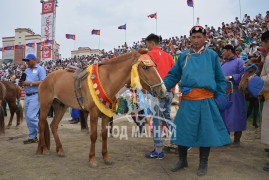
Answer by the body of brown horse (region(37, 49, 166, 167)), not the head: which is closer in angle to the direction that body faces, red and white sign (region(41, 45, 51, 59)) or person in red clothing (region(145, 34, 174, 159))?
the person in red clothing

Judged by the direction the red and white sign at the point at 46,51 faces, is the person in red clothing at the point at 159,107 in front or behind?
in front

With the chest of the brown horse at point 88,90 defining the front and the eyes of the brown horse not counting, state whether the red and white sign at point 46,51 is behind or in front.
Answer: behind

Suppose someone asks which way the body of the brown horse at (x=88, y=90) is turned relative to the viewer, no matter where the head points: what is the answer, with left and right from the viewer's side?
facing the viewer and to the right of the viewer

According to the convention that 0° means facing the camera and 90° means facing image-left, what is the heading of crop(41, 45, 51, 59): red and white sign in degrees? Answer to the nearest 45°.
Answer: approximately 0°

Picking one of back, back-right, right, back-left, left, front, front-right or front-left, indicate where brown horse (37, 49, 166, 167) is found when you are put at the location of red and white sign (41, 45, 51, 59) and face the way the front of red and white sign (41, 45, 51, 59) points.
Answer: front

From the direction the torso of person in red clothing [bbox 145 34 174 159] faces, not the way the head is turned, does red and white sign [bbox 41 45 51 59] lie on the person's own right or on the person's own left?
on the person's own right
